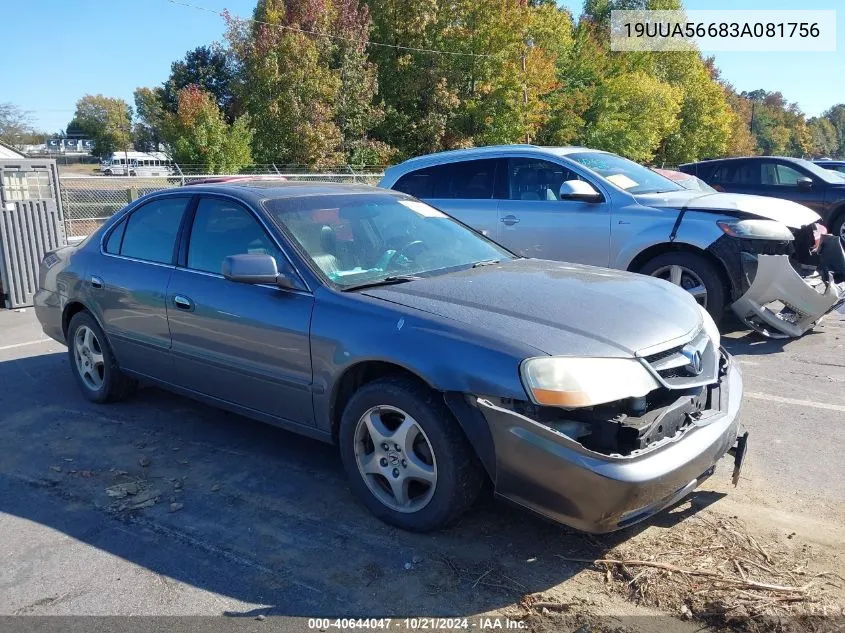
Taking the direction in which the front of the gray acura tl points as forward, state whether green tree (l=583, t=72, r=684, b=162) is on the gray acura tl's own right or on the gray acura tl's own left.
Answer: on the gray acura tl's own left

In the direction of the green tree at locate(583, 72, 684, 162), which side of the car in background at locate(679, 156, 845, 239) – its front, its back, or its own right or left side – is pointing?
left

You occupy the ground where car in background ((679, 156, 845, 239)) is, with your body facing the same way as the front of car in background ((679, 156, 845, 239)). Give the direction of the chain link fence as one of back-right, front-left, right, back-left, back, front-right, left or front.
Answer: back

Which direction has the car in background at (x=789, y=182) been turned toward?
to the viewer's right

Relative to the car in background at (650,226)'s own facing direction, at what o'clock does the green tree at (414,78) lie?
The green tree is roughly at 7 o'clock from the car in background.

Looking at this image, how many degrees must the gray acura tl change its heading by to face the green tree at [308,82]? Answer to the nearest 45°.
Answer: approximately 135° to its left

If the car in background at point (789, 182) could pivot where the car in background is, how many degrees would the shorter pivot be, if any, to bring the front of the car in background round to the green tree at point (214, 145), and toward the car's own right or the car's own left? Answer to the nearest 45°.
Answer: approximately 135° to the car's own left

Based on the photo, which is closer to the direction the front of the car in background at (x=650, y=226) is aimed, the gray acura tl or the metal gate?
the gray acura tl

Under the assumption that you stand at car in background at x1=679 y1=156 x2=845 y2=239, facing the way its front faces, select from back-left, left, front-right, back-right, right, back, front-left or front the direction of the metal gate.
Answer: back-right
